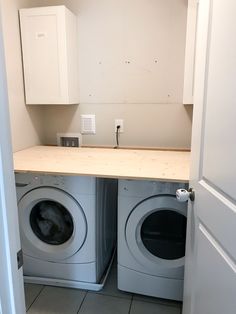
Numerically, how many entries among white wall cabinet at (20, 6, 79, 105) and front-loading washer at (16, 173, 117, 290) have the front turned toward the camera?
2

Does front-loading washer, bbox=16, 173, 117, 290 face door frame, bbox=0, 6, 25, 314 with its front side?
yes

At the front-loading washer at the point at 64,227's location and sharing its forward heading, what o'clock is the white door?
The white door is roughly at 11 o'clock from the front-loading washer.

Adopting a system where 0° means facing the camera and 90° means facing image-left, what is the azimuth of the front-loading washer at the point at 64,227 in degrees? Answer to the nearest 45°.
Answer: approximately 0°

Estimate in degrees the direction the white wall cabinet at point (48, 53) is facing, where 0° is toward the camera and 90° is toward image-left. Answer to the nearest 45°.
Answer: approximately 0°

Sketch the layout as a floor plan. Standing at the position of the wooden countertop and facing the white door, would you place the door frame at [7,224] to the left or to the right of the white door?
right
